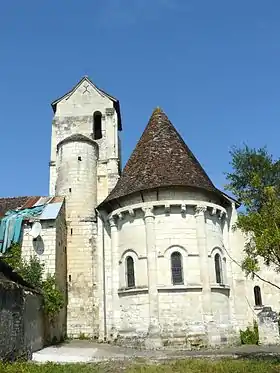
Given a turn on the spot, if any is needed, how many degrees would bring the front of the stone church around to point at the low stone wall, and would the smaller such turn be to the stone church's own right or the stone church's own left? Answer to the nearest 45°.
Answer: approximately 135° to the stone church's own left

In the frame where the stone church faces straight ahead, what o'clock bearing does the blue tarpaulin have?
The blue tarpaulin is roughly at 9 o'clock from the stone church.

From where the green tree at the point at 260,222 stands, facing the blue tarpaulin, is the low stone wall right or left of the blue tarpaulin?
left

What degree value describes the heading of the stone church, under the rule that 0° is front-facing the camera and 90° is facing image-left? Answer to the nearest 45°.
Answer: approximately 180°
